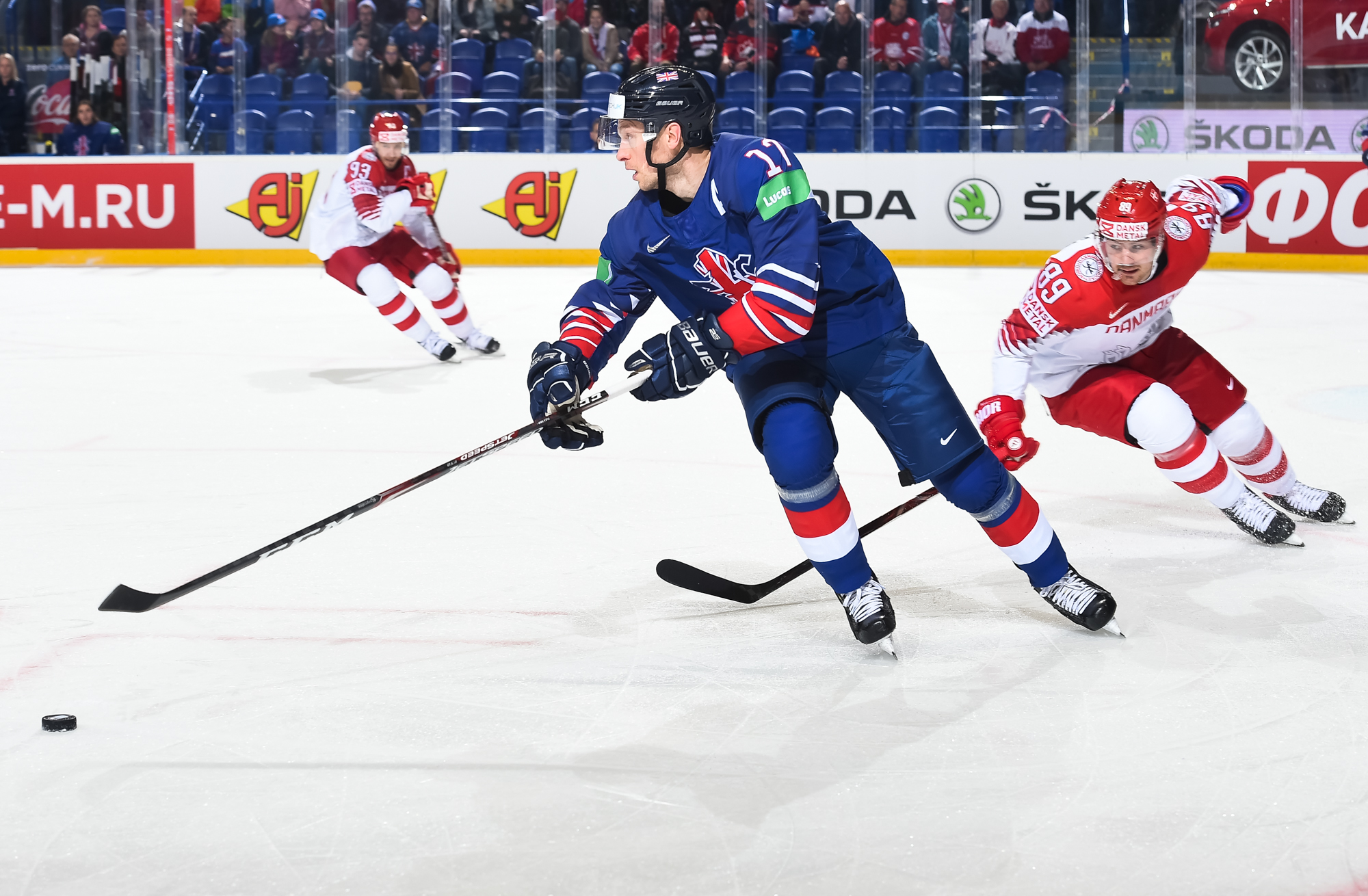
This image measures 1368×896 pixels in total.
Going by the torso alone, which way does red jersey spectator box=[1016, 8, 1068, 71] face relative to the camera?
toward the camera

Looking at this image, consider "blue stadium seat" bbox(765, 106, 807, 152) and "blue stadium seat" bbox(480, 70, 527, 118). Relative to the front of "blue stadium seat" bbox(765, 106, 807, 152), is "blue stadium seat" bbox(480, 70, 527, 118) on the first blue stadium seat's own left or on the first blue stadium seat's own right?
on the first blue stadium seat's own right

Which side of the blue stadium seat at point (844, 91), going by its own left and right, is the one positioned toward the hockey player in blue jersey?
front

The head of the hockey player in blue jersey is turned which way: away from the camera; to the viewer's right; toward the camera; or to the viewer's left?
to the viewer's left

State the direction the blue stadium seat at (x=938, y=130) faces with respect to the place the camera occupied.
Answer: facing the viewer

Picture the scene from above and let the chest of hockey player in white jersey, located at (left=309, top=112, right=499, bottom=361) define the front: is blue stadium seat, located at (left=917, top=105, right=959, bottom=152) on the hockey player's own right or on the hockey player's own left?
on the hockey player's own left

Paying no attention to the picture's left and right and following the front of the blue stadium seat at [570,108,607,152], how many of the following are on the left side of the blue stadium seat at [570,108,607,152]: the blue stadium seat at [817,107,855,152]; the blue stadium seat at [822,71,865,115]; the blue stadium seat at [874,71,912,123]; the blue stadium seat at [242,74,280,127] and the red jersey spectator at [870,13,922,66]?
4

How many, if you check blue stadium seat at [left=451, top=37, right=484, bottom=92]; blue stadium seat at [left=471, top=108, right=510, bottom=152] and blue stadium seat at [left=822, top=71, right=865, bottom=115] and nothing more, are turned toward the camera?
3

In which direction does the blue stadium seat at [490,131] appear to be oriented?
toward the camera

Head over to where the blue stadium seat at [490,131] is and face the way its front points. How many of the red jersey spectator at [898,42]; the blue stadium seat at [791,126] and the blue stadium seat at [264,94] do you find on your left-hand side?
2

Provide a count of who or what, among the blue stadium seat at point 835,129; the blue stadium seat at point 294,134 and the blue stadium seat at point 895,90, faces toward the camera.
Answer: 3
